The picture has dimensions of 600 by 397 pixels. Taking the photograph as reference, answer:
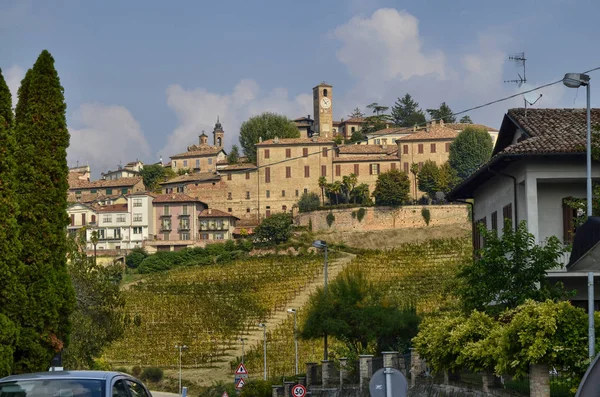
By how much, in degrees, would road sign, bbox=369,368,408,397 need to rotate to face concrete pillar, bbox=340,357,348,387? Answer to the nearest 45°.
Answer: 0° — it already faces it

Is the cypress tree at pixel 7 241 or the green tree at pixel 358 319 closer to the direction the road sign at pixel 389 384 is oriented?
the green tree

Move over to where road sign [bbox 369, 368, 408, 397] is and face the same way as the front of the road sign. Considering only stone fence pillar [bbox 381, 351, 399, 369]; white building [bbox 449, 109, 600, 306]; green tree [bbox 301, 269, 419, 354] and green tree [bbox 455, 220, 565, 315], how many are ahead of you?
4

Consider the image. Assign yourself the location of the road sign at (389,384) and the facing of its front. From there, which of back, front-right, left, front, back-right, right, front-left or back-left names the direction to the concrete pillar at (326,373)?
front

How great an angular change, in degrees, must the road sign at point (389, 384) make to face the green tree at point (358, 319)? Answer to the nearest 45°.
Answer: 0° — it already faces it

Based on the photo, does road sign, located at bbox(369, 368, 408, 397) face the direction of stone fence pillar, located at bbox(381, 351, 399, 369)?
yes

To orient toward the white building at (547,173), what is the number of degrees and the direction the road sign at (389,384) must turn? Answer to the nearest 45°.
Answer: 0° — it already faces it

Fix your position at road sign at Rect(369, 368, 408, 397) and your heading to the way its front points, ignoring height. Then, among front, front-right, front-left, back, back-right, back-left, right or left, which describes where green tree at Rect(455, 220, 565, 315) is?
front

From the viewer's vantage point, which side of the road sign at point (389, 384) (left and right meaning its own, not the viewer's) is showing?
back

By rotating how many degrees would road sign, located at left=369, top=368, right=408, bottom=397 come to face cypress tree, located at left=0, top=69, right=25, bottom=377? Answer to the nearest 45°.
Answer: approximately 45° to its left

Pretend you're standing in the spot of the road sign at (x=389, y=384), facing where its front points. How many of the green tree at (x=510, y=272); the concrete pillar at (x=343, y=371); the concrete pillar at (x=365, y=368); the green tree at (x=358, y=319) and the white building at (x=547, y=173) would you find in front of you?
5

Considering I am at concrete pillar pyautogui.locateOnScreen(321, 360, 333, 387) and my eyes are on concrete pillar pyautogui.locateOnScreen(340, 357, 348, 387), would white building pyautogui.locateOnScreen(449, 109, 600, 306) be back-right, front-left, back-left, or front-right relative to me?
front-left

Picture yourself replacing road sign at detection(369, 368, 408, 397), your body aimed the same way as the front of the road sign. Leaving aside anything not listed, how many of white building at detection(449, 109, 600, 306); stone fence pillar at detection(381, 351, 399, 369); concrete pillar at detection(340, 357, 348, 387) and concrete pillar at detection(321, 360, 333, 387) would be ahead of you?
4
